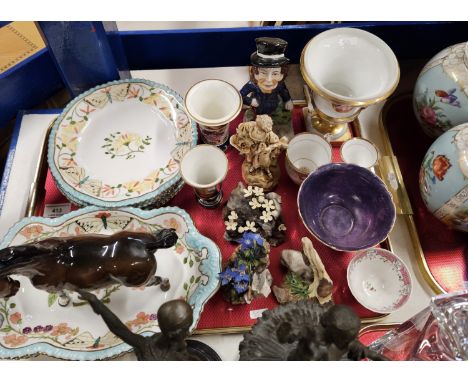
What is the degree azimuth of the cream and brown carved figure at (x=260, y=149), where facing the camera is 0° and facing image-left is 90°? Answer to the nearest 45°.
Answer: approximately 0°

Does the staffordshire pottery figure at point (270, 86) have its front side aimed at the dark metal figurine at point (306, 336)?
yes

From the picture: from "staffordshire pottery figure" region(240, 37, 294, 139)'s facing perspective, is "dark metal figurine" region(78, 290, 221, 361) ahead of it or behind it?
ahead

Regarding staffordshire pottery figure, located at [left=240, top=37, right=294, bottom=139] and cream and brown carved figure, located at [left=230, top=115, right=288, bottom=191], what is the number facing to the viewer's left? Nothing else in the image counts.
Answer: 0

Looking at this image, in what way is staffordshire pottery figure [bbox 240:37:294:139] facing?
toward the camera

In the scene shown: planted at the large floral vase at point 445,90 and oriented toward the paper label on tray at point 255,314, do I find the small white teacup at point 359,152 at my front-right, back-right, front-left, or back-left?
front-right
